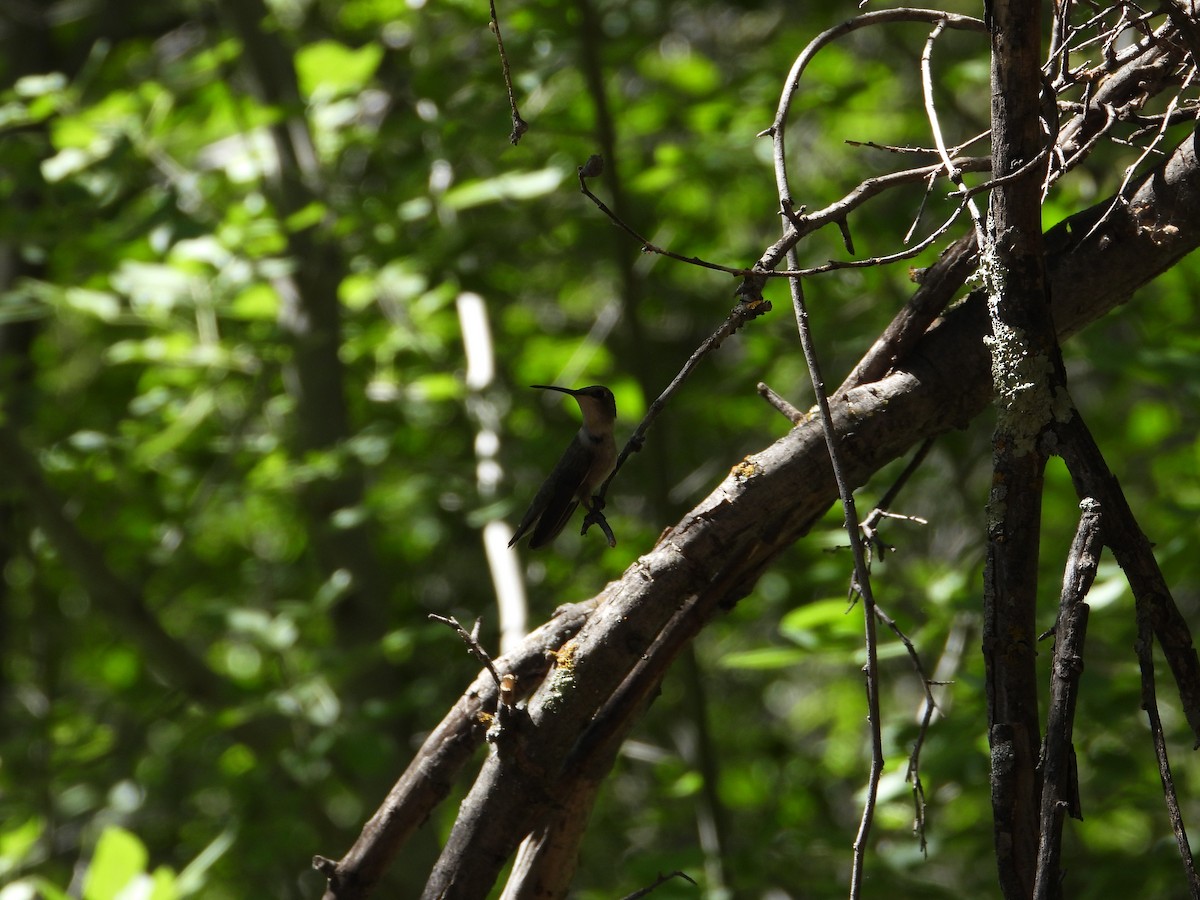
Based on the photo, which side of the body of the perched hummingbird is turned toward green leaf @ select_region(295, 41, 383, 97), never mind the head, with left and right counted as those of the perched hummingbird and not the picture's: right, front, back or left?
left

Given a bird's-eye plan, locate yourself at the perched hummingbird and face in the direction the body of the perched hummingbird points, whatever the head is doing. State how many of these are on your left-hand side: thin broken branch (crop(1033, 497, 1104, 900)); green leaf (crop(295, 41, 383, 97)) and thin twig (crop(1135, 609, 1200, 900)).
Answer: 1

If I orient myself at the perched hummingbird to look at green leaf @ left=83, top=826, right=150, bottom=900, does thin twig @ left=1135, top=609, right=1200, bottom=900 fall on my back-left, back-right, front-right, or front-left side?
back-left

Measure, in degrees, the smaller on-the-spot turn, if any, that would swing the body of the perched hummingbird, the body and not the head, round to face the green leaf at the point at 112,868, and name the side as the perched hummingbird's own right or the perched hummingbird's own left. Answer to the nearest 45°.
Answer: approximately 180°

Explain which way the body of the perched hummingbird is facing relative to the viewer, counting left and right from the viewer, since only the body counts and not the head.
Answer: facing to the right of the viewer

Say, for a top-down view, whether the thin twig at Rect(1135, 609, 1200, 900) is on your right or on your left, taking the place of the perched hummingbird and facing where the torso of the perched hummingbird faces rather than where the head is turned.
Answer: on your right

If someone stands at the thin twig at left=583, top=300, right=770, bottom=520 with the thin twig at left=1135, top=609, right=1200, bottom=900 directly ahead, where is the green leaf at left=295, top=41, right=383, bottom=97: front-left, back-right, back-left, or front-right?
back-left
